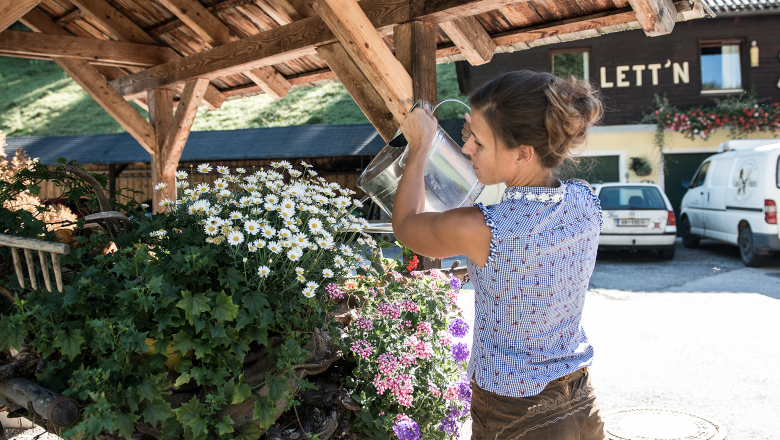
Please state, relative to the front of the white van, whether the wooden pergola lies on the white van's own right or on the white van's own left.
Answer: on the white van's own left

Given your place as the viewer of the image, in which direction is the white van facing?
facing away from the viewer and to the left of the viewer

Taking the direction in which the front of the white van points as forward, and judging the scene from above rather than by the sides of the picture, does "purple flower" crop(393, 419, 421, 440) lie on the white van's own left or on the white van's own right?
on the white van's own left

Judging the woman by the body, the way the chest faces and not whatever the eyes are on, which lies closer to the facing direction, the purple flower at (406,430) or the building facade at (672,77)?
the purple flower

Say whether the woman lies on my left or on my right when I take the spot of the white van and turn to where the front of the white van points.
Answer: on my left

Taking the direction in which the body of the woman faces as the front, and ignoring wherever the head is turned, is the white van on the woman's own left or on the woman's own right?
on the woman's own right

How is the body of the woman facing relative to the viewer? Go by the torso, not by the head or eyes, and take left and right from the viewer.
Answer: facing away from the viewer and to the left of the viewer

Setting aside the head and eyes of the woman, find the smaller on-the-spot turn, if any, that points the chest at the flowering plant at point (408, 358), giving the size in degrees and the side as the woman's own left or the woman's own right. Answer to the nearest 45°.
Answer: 0° — they already face it

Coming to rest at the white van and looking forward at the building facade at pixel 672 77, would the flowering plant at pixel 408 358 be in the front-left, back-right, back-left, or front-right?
back-left

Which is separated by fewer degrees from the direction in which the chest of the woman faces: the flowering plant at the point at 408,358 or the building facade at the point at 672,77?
the flowering plant

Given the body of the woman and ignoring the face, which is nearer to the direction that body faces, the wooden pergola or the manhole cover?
the wooden pergola
